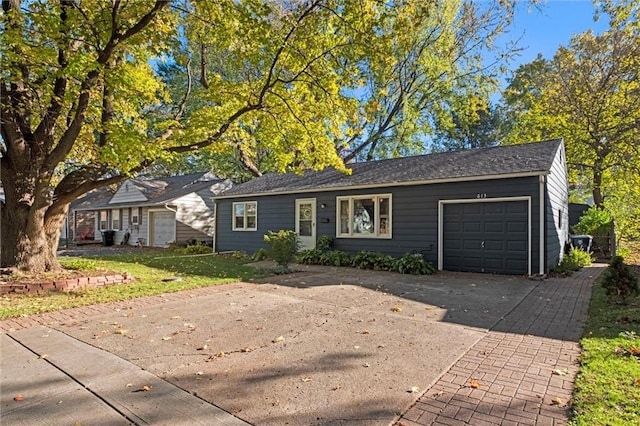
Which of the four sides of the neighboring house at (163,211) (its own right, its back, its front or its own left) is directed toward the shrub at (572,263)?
left

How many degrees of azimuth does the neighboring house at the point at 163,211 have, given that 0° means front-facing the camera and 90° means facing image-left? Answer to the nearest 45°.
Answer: approximately 45°

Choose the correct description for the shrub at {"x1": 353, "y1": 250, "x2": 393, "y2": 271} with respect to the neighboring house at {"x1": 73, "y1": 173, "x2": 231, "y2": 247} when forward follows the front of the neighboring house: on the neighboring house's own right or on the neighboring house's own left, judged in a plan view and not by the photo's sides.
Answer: on the neighboring house's own left

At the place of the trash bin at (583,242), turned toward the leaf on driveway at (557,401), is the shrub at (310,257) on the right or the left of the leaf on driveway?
right

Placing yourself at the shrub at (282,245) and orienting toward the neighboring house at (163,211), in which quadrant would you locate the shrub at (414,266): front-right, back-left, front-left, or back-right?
back-right

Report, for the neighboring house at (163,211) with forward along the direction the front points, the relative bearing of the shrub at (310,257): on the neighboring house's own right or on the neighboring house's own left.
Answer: on the neighboring house's own left

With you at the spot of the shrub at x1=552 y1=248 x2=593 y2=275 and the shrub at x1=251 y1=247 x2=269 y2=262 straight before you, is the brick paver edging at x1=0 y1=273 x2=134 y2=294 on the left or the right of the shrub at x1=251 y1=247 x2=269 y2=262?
left

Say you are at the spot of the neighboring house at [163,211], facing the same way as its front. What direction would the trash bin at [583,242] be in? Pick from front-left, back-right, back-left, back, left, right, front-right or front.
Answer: left
